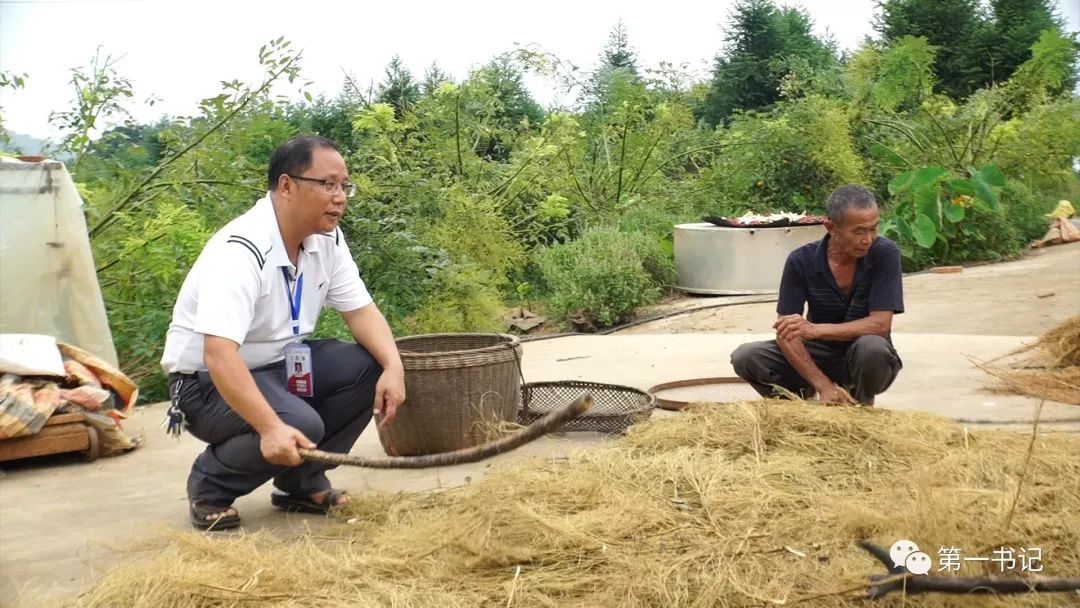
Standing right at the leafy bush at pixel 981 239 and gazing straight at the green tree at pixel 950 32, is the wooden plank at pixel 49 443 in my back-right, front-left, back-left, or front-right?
back-left

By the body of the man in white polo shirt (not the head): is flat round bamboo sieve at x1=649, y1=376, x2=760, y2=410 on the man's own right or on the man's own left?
on the man's own left

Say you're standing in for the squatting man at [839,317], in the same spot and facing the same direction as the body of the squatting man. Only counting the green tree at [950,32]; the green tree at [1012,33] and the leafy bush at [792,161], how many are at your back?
3

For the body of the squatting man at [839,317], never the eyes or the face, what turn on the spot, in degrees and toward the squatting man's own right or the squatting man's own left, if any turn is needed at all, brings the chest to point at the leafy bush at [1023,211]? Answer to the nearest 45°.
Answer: approximately 180°

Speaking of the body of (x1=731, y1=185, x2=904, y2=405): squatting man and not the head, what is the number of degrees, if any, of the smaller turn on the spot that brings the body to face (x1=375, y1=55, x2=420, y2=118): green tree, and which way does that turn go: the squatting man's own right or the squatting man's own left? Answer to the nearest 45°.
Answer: approximately 135° to the squatting man's own right

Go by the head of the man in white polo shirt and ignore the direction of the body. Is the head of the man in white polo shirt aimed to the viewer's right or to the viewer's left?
to the viewer's right

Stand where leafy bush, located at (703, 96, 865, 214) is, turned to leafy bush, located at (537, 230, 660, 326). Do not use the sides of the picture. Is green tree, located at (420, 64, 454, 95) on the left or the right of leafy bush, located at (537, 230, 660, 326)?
right

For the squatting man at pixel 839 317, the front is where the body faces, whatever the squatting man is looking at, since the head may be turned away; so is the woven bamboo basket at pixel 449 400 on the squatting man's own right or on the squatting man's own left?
on the squatting man's own right

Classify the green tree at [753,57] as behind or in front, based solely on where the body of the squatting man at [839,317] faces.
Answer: behind
